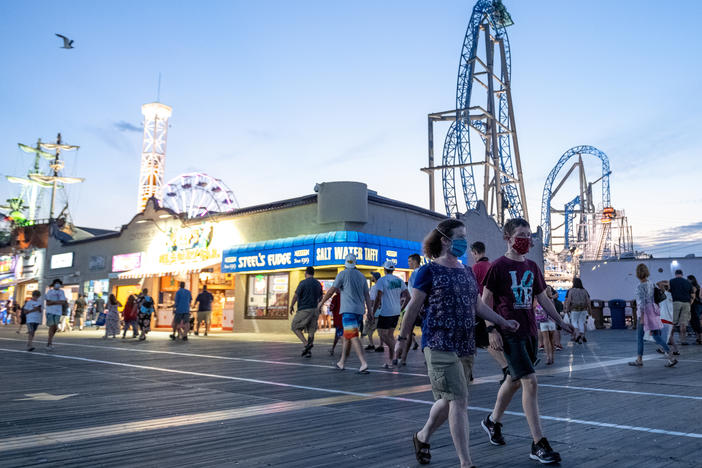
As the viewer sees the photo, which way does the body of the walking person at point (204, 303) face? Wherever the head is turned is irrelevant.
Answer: away from the camera

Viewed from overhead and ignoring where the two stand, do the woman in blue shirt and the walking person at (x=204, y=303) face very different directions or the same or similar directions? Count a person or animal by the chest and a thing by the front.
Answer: very different directions

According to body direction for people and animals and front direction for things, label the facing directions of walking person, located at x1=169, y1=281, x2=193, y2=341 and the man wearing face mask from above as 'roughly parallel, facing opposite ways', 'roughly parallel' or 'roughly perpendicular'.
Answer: roughly parallel, facing opposite ways

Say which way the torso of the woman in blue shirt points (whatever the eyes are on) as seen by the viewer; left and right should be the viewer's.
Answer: facing the viewer and to the right of the viewer

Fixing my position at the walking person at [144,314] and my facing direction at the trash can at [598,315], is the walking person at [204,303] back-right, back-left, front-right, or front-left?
front-left

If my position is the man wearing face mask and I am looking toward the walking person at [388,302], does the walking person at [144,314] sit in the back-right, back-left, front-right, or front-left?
front-left

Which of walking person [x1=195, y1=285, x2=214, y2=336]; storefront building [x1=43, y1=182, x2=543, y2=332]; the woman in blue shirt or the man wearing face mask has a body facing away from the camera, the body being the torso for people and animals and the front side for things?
the walking person

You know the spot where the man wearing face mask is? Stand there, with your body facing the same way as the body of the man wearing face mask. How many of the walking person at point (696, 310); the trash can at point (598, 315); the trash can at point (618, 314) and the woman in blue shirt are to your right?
1

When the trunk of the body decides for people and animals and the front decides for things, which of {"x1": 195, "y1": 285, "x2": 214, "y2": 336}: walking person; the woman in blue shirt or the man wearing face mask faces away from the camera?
the walking person
